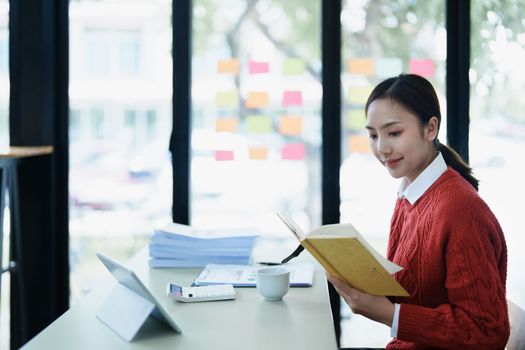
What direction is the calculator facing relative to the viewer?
to the viewer's right

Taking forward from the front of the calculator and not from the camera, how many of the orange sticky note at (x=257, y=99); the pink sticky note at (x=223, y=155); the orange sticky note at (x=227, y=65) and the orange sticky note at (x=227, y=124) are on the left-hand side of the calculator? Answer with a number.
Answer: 4

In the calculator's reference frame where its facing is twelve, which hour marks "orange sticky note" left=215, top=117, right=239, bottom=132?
The orange sticky note is roughly at 9 o'clock from the calculator.

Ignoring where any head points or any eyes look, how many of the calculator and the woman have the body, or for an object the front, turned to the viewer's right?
1

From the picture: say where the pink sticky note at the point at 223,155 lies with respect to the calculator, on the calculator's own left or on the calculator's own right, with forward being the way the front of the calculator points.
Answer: on the calculator's own left

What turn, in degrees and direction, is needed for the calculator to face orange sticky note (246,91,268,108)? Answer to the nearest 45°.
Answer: approximately 90° to its left

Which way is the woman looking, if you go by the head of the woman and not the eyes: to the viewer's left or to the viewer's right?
to the viewer's left

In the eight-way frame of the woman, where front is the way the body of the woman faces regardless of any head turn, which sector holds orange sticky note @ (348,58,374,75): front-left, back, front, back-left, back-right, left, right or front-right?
back-right

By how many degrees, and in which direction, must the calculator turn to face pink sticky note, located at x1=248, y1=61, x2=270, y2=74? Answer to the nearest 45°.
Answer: approximately 90° to its left
